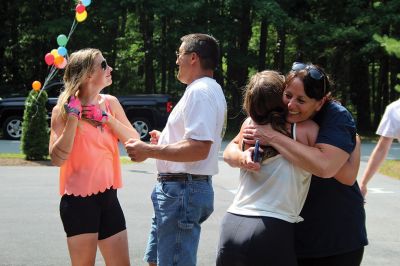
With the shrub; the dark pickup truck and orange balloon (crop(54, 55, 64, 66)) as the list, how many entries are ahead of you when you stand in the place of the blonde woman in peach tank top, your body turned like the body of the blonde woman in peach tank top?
0

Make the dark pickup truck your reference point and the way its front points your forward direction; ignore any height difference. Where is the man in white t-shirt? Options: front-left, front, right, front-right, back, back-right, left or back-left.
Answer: left

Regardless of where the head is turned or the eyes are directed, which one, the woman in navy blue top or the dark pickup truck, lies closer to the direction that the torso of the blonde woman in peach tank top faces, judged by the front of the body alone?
the woman in navy blue top

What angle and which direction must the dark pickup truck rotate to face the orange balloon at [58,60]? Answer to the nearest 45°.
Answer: approximately 90° to its left

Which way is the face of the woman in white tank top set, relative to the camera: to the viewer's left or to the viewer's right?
to the viewer's right

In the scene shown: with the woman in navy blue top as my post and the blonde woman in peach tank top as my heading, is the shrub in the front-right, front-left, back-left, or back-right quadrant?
front-right

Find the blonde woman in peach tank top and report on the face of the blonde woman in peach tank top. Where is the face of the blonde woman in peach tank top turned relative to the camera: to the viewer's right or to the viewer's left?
to the viewer's right

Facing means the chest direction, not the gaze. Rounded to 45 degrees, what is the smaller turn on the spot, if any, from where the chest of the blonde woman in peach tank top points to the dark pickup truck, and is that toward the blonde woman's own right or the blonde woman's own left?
approximately 135° to the blonde woman's own left

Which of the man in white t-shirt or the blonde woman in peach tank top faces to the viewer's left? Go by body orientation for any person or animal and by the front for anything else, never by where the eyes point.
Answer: the man in white t-shirt

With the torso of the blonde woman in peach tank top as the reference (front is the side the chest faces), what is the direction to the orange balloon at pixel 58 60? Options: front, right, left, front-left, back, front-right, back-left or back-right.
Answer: back-left

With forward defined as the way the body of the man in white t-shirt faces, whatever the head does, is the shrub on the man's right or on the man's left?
on the man's right

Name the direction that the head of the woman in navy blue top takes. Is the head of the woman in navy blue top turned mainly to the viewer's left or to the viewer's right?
to the viewer's left

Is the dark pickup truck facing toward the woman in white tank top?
no

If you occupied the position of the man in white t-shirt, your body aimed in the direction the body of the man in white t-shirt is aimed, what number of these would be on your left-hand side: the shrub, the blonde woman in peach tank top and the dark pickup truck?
0

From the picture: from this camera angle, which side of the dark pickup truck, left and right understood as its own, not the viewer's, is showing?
left
